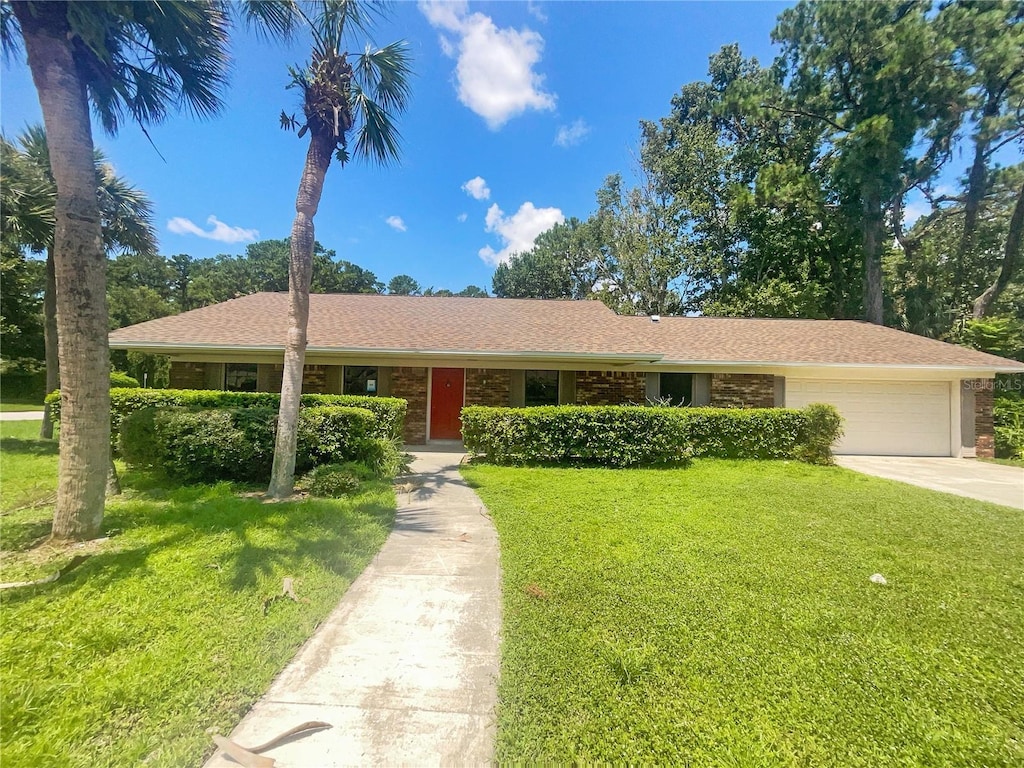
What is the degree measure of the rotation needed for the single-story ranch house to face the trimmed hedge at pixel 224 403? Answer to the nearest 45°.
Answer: approximately 45° to its right

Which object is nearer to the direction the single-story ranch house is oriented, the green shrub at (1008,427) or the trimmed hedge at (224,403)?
the trimmed hedge

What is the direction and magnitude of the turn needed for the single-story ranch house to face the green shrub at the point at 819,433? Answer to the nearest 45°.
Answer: approximately 90° to its left

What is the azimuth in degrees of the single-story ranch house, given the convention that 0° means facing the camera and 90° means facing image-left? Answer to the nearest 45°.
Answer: approximately 0°

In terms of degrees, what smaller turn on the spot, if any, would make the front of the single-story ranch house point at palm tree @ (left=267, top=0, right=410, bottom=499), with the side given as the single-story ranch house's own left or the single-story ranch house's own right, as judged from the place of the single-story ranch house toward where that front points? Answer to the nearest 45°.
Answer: approximately 45° to the single-story ranch house's own right

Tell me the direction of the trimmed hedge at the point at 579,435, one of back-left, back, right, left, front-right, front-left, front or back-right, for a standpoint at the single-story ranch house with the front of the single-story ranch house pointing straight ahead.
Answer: front

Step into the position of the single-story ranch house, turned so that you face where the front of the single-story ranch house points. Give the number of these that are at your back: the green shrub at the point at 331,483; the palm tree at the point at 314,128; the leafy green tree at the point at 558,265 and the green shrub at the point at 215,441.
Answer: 1

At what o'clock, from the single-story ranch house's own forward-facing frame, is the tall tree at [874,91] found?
The tall tree is roughly at 8 o'clock from the single-story ranch house.

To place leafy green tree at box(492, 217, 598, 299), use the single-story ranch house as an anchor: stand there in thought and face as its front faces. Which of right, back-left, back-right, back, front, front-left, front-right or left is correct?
back

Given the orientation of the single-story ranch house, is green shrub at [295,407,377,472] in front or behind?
in front

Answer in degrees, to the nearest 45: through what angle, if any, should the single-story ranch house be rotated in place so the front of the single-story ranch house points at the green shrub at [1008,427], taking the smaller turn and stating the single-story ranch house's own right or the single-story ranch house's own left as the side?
approximately 90° to the single-story ranch house's own left

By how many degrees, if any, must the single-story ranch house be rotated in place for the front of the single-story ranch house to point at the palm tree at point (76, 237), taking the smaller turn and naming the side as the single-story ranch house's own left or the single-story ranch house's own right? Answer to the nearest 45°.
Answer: approximately 45° to the single-story ranch house's own right

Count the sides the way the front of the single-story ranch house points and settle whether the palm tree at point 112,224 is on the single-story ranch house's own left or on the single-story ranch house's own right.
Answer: on the single-story ranch house's own right
